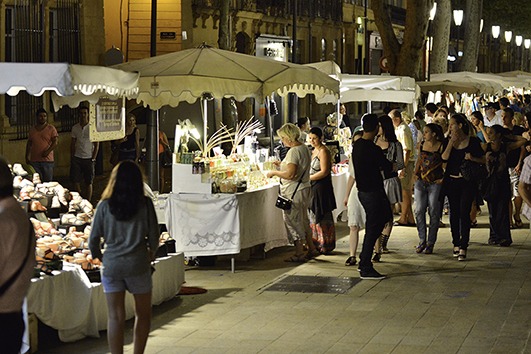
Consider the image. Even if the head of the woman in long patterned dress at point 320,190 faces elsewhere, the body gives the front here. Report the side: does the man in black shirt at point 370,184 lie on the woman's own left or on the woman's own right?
on the woman's own left

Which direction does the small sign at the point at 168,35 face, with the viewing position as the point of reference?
facing the viewer

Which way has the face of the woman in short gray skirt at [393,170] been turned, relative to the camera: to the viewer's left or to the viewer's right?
to the viewer's left

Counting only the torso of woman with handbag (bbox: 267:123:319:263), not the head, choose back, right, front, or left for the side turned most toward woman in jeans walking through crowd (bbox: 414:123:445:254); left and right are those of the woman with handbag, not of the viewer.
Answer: back

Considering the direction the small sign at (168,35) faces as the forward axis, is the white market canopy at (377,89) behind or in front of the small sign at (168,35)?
in front

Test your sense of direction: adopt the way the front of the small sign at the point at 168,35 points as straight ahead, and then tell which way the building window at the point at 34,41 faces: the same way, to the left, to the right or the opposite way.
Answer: the same way

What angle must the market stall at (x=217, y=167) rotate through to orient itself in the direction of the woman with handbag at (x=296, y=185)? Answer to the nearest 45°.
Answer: approximately 45° to its left

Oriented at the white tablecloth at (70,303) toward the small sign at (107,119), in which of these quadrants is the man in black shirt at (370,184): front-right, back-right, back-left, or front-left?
front-right

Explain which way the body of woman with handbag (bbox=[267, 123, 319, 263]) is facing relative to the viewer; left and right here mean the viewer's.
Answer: facing to the left of the viewer

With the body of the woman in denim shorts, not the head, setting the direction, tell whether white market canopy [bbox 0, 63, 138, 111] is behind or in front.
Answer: in front

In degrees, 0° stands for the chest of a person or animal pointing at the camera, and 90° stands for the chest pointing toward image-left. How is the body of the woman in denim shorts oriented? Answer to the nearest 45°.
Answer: approximately 180°

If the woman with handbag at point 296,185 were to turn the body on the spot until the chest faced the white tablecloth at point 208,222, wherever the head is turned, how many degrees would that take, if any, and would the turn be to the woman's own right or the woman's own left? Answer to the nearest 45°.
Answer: approximately 45° to the woman's own left

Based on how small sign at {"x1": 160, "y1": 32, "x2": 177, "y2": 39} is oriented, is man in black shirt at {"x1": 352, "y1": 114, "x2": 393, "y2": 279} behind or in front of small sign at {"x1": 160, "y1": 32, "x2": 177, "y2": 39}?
in front

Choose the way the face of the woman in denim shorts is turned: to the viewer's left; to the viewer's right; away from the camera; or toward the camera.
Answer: away from the camera

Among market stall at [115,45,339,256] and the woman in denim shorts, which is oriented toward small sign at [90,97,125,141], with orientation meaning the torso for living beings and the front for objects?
the woman in denim shorts
